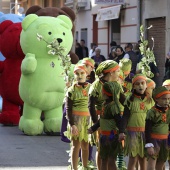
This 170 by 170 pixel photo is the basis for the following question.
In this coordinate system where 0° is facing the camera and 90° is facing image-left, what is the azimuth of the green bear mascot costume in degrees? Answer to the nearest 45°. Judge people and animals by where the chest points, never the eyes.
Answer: approximately 315°
